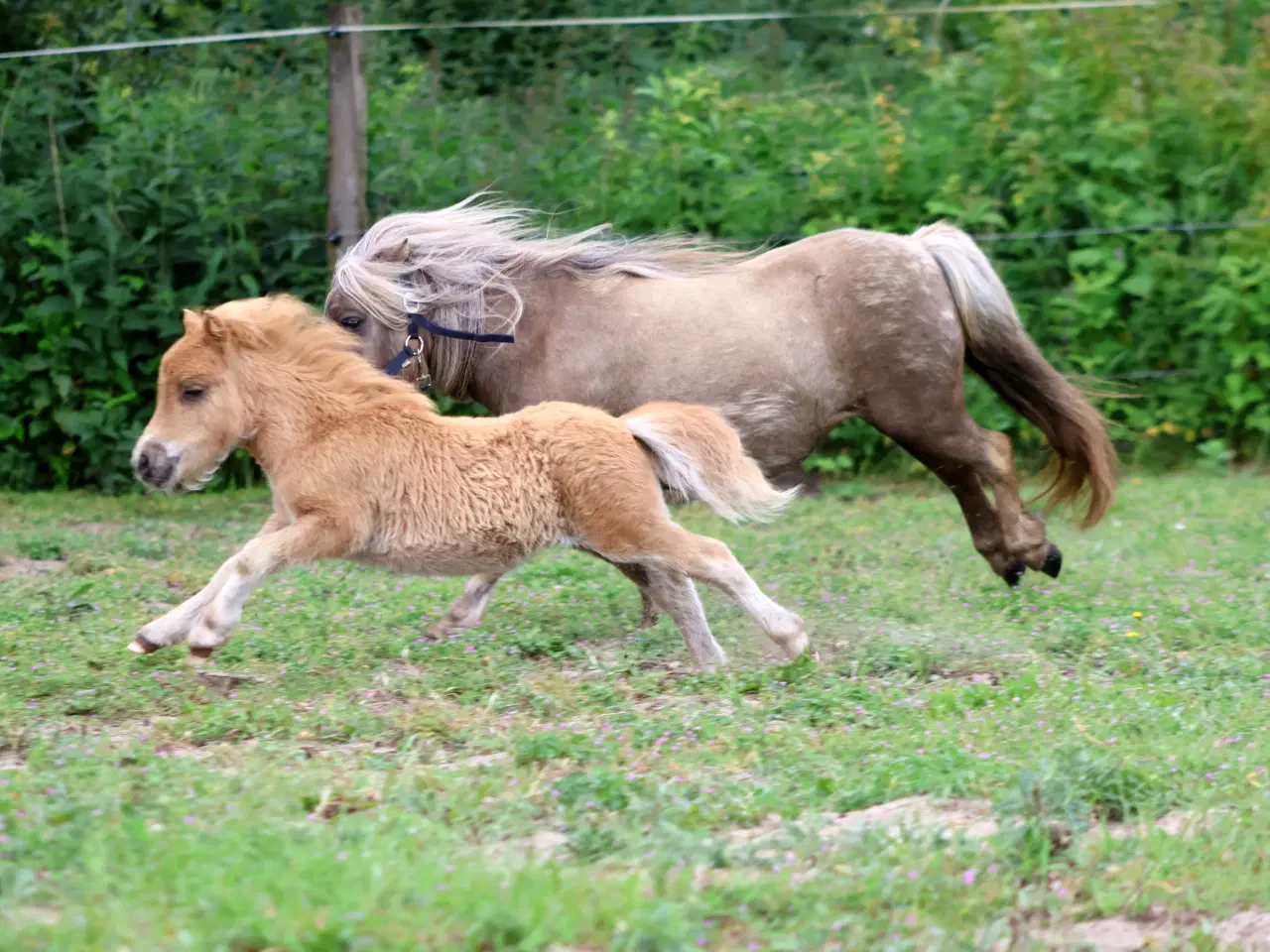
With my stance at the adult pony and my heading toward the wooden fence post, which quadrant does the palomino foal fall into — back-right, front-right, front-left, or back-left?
back-left

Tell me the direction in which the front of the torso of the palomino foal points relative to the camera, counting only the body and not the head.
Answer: to the viewer's left

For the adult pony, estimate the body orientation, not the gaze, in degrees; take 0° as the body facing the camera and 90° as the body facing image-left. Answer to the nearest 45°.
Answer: approximately 90°

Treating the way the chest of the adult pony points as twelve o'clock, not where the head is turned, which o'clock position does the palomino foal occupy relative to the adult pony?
The palomino foal is roughly at 10 o'clock from the adult pony.

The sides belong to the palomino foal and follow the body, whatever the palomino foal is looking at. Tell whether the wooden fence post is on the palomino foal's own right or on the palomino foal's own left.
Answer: on the palomino foal's own right

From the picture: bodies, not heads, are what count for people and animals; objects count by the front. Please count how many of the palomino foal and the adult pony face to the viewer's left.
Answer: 2

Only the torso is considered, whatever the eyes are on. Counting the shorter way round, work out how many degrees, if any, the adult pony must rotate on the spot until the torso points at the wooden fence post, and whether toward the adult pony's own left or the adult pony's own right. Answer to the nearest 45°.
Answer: approximately 45° to the adult pony's own right

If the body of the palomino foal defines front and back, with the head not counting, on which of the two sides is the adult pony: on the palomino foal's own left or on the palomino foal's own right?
on the palomino foal's own right
